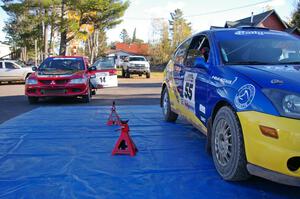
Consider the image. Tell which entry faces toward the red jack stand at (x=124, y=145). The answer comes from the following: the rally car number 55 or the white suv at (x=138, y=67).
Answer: the white suv

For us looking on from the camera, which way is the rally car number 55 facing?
facing the viewer and to the right of the viewer

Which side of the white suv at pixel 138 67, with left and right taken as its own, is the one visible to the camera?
front

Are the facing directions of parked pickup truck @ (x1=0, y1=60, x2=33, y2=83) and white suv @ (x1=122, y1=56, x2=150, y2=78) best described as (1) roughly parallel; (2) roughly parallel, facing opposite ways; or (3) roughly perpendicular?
roughly perpendicular

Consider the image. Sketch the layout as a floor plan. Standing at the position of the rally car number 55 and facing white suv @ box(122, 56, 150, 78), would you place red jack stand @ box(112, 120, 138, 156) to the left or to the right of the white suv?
left

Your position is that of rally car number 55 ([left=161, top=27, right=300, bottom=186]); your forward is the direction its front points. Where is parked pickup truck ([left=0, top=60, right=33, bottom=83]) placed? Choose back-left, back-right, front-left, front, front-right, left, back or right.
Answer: back

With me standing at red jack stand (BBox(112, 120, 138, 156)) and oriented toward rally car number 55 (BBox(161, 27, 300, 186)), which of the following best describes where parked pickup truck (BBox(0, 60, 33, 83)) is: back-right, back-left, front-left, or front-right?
back-left

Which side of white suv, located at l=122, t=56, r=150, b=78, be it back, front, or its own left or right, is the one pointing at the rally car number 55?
front

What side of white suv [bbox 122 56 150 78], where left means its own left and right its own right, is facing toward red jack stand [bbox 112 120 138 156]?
front

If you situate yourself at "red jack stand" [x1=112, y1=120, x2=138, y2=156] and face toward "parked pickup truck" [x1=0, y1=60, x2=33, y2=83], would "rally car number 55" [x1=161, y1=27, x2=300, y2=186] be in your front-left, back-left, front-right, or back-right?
back-right
